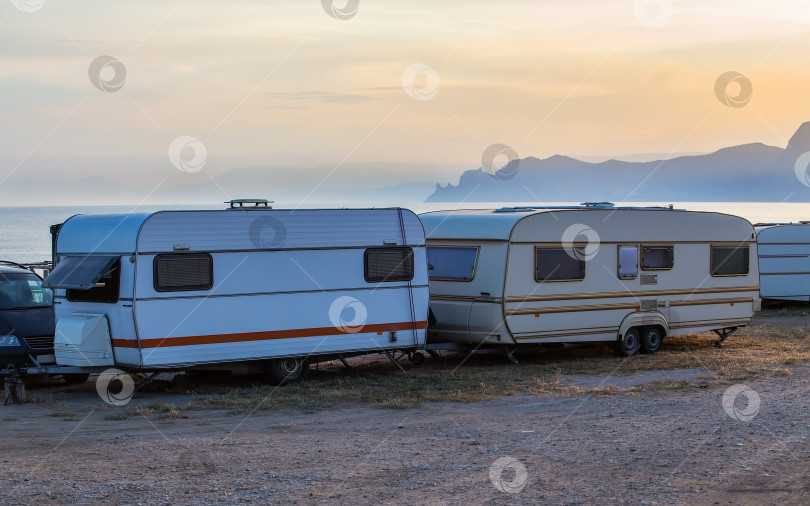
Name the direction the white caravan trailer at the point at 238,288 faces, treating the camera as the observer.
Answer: facing the viewer and to the left of the viewer

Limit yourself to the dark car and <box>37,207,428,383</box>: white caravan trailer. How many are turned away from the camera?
0

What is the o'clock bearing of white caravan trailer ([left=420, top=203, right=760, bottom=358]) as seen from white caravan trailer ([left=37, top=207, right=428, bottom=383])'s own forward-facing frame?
white caravan trailer ([left=420, top=203, right=760, bottom=358]) is roughly at 7 o'clock from white caravan trailer ([left=37, top=207, right=428, bottom=383]).

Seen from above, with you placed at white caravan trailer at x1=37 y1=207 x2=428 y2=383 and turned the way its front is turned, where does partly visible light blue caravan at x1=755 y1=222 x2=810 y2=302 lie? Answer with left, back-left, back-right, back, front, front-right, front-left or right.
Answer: back

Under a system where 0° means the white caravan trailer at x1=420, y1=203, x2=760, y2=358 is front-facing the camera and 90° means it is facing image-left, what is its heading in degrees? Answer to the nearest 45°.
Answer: approximately 45°

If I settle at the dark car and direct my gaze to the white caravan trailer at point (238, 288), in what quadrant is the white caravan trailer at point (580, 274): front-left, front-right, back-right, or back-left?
front-left

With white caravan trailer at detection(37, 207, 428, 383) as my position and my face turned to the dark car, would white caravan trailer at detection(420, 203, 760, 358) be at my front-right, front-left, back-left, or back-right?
back-right

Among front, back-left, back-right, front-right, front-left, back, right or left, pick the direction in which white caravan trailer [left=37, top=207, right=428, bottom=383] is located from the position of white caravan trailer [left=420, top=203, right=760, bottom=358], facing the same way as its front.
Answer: front

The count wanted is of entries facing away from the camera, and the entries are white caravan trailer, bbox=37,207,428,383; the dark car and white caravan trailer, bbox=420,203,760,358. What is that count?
0

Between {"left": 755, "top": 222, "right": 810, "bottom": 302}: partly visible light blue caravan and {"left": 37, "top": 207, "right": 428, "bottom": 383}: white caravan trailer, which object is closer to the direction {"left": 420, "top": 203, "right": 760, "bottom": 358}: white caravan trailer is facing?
the white caravan trailer
